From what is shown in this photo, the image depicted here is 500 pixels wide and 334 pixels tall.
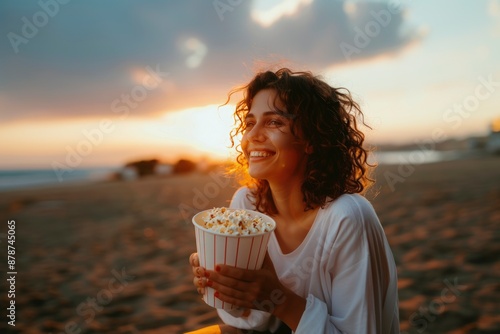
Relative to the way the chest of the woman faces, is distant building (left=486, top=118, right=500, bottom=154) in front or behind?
behind

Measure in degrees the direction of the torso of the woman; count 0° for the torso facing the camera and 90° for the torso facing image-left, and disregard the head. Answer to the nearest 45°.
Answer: approximately 45°

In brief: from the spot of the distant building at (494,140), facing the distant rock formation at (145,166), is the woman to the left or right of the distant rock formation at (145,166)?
left

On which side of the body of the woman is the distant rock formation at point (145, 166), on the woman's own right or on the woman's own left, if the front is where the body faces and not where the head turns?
on the woman's own right

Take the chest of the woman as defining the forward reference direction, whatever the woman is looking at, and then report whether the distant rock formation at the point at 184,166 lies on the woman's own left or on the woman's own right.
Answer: on the woman's own right
